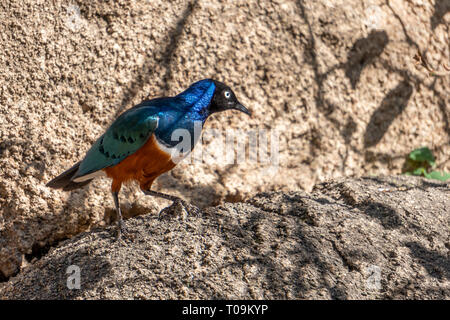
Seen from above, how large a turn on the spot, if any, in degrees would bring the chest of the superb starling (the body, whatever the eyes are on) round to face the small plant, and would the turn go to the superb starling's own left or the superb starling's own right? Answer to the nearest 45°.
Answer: approximately 45° to the superb starling's own left

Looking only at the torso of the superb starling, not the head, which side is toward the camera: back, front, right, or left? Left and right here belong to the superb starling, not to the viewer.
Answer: right
